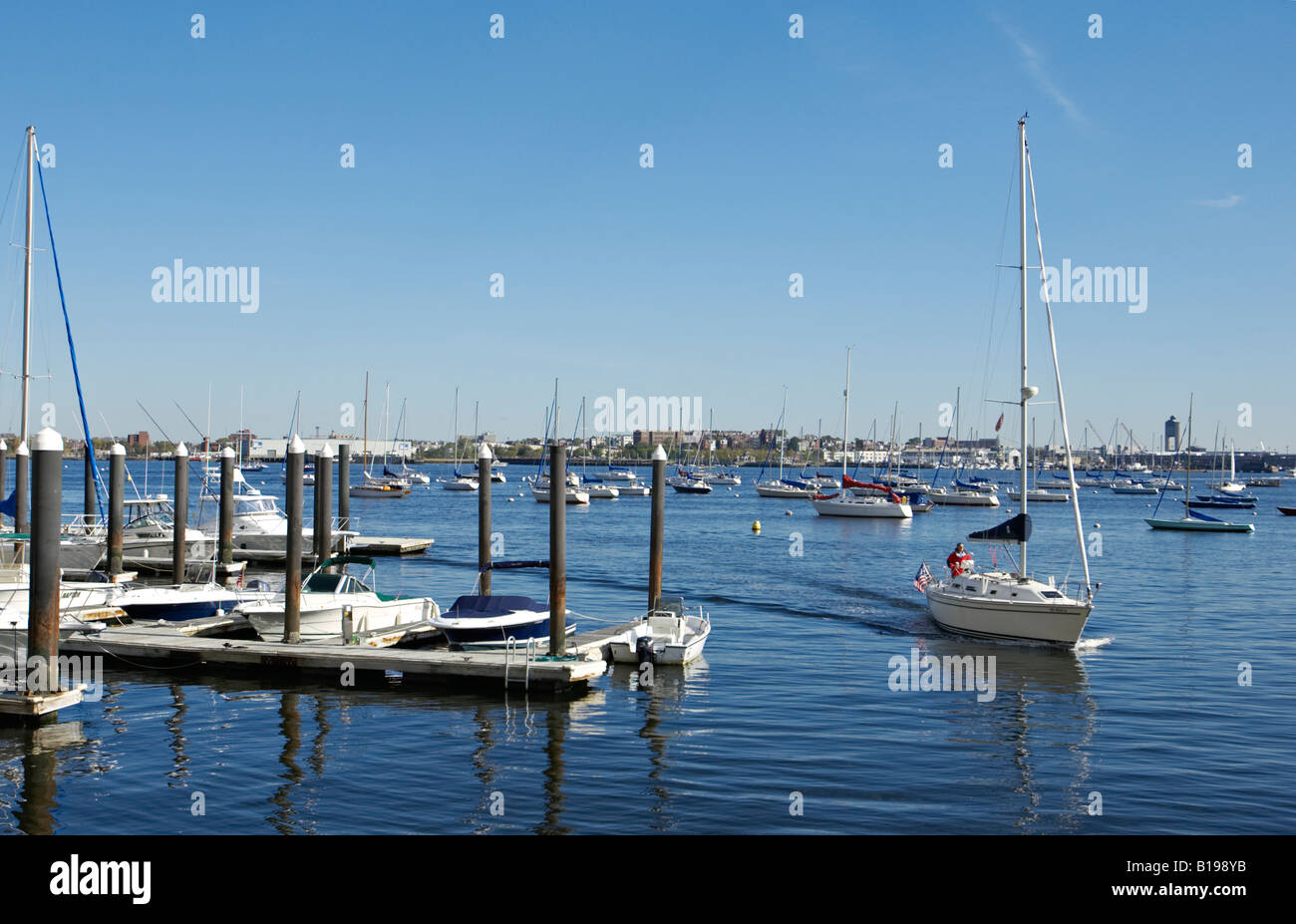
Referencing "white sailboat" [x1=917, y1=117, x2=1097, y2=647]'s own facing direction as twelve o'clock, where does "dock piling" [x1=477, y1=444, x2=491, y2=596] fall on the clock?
The dock piling is roughly at 4 o'clock from the white sailboat.

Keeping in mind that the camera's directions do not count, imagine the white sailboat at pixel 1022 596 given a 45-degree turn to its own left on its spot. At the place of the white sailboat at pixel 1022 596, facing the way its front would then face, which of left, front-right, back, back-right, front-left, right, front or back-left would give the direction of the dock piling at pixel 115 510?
back

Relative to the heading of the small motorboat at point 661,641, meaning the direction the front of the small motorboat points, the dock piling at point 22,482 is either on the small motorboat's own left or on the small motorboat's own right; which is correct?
on the small motorboat's own left

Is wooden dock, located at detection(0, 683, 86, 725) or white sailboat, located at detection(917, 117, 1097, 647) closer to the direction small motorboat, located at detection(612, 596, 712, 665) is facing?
the white sailboat

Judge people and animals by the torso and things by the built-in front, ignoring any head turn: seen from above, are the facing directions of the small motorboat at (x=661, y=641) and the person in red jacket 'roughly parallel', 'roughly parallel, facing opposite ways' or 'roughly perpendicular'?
roughly perpendicular

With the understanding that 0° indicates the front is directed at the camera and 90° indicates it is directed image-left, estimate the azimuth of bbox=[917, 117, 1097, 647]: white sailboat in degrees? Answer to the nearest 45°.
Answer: approximately 315°

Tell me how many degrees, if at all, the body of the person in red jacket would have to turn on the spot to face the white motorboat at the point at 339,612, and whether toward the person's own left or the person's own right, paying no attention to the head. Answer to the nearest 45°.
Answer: approximately 90° to the person's own right

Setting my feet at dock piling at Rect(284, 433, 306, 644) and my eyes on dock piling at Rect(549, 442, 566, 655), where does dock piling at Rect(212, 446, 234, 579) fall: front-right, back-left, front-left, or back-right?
back-left

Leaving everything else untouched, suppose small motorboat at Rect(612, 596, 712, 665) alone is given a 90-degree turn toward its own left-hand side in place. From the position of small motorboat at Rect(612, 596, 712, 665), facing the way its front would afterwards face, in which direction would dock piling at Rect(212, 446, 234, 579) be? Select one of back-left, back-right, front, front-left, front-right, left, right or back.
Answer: front

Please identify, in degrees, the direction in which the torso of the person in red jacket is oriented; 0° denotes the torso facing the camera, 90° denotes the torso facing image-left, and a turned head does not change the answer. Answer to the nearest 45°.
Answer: approximately 315°

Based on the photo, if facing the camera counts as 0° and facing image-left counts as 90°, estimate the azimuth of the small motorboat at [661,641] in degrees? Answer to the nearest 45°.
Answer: approximately 225°

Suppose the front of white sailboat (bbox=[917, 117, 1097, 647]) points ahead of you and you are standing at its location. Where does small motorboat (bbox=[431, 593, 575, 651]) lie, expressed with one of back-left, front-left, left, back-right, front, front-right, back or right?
right
